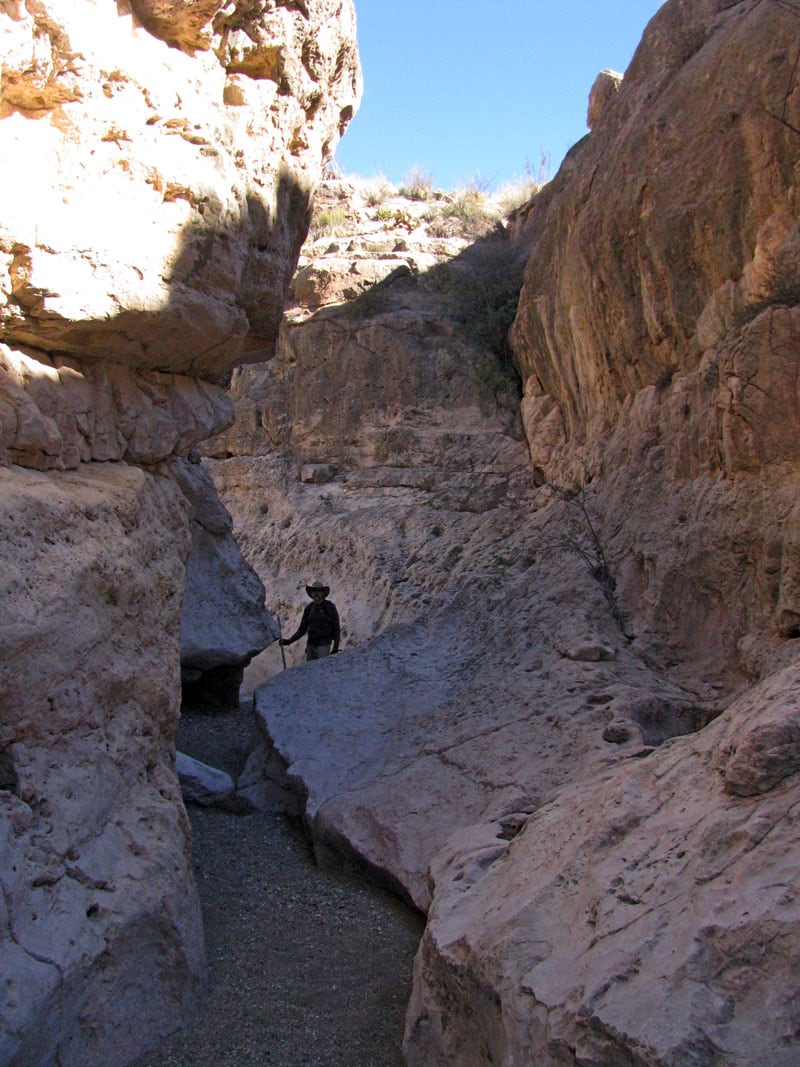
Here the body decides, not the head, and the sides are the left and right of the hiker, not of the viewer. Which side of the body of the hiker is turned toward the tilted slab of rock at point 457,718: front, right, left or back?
front

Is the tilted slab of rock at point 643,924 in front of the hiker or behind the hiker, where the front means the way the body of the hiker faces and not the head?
in front

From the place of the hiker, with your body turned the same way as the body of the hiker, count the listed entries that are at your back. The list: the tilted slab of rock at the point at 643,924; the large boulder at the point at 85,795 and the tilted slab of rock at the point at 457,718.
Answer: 0

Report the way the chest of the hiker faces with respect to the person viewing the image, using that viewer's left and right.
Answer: facing the viewer

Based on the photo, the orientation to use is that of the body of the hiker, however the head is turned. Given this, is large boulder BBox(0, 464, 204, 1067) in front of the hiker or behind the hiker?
in front
